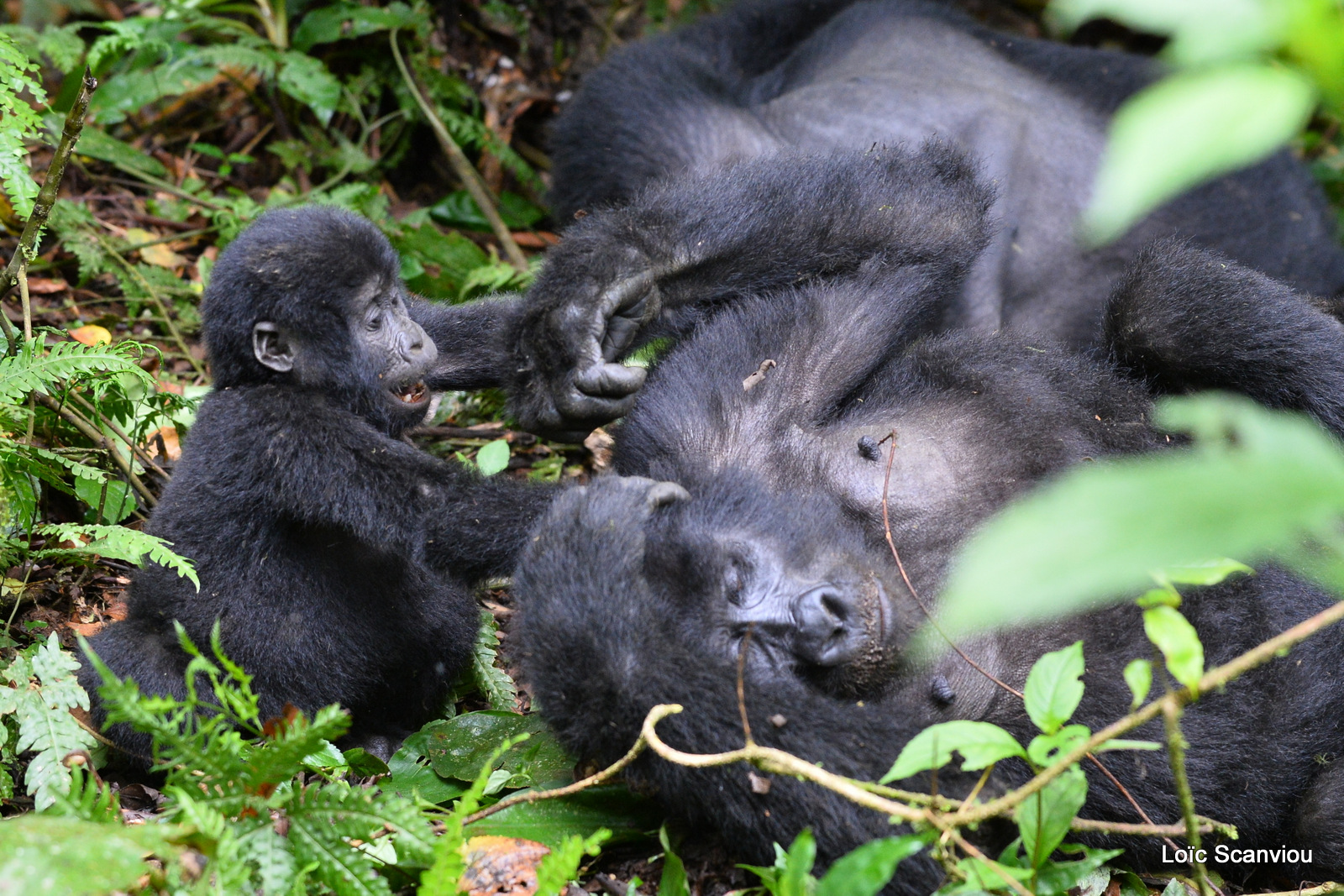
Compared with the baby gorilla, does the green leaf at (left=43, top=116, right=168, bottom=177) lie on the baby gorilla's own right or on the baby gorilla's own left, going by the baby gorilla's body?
on the baby gorilla's own left

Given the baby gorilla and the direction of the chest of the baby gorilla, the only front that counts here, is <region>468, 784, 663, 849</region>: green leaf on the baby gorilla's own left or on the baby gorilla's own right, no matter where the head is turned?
on the baby gorilla's own right

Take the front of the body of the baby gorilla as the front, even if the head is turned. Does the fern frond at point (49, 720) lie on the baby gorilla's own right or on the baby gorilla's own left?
on the baby gorilla's own right

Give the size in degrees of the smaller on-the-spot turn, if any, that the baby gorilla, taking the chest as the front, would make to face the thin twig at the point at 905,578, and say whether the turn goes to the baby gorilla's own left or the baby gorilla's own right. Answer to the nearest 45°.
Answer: approximately 45° to the baby gorilla's own right

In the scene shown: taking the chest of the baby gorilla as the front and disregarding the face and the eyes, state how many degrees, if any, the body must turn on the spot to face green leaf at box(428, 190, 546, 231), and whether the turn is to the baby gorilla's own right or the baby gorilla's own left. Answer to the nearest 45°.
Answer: approximately 90° to the baby gorilla's own left

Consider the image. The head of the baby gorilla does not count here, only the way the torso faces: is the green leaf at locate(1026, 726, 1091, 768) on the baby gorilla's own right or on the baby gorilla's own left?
on the baby gorilla's own right

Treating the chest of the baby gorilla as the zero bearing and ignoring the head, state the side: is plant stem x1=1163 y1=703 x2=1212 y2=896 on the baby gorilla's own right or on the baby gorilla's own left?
on the baby gorilla's own right

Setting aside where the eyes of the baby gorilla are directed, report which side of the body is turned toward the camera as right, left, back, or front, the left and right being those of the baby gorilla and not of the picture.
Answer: right

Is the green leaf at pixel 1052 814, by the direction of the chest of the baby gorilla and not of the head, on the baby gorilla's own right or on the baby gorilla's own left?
on the baby gorilla's own right

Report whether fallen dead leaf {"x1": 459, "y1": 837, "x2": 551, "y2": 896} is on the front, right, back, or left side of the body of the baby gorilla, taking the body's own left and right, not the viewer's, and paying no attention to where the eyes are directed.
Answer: right

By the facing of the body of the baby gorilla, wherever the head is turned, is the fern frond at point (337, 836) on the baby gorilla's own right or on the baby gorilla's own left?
on the baby gorilla's own right

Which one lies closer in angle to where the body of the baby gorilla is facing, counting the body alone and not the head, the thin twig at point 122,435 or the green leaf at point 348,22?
the green leaf
